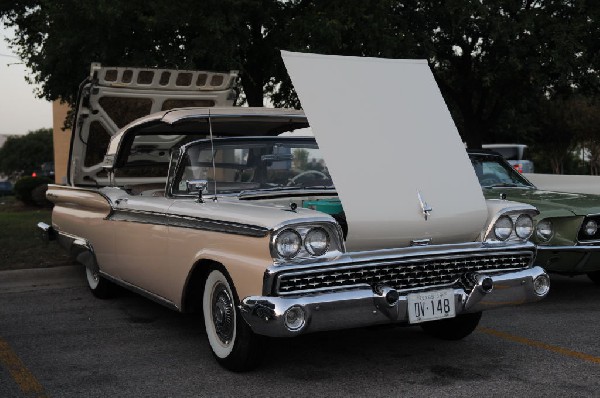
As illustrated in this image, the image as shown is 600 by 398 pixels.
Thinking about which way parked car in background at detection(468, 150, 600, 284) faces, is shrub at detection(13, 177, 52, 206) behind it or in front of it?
behind

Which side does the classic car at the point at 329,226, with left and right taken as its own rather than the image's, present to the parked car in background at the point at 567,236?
left

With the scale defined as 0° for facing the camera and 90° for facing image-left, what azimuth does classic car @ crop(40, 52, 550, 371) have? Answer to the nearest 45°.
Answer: approximately 315°

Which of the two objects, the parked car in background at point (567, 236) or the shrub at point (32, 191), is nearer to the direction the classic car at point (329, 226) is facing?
the parked car in background

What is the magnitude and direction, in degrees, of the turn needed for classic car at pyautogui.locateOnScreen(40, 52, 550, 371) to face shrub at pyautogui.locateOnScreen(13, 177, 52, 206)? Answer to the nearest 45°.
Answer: approximately 180°

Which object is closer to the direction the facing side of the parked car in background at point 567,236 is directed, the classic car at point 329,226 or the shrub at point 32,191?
the classic car

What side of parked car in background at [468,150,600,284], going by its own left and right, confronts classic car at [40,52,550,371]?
right
